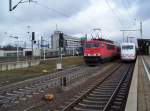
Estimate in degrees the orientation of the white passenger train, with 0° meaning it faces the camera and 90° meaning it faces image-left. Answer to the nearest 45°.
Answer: approximately 0°

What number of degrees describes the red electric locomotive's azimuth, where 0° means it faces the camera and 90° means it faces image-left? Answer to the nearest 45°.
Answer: approximately 45°
